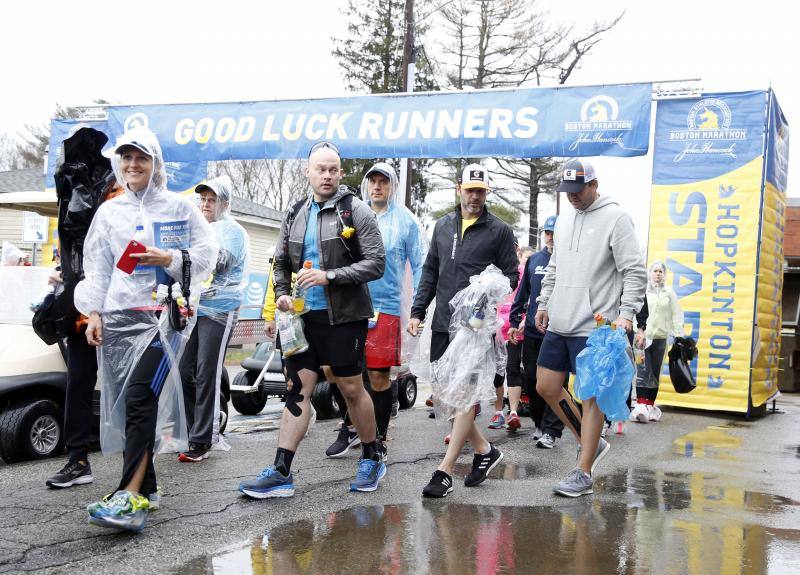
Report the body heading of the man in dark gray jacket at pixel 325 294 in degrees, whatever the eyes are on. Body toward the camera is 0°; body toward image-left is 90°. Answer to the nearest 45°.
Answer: approximately 45°

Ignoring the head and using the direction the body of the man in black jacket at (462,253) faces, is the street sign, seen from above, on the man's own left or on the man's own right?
on the man's own right

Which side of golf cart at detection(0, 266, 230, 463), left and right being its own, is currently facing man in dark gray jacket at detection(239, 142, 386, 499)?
left

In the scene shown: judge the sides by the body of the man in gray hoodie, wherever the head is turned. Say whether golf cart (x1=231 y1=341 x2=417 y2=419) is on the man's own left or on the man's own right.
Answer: on the man's own right

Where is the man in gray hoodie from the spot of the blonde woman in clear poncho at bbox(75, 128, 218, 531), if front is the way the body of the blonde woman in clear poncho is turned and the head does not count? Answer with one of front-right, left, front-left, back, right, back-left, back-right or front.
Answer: back-left

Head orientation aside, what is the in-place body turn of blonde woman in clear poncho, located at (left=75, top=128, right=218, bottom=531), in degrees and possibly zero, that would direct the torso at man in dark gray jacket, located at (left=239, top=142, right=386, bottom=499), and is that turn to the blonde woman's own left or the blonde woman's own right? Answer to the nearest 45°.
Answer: approximately 135° to the blonde woman's own left

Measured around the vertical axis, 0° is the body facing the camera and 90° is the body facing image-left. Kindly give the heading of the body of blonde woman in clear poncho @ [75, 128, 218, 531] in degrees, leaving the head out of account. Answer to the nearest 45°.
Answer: approximately 45°

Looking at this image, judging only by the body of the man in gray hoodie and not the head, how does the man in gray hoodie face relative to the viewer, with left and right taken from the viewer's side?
facing the viewer and to the left of the viewer

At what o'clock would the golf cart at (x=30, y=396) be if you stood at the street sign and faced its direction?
The golf cart is roughly at 12 o'clock from the street sign.

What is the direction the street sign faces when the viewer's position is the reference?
facing the viewer

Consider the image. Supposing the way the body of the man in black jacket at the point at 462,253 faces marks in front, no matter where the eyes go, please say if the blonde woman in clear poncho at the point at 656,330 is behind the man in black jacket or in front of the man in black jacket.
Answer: behind
